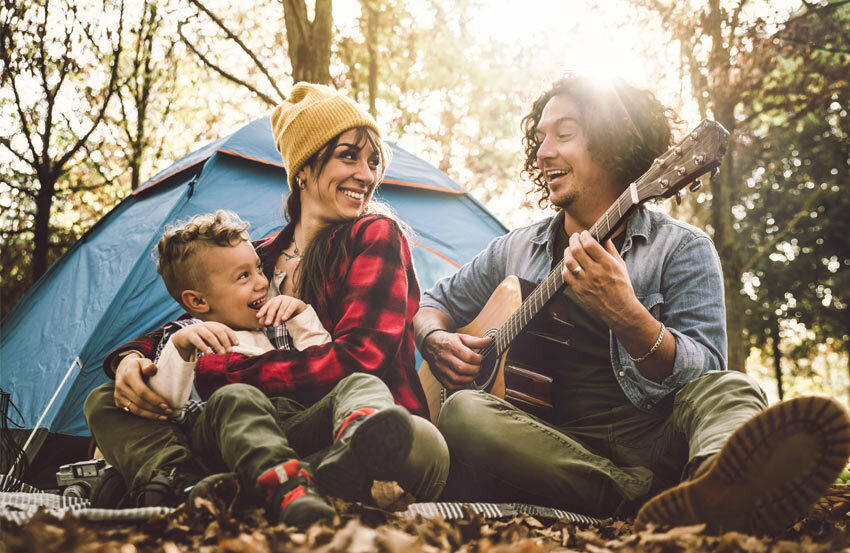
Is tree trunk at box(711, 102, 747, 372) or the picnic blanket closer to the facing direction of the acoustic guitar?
the picnic blanket

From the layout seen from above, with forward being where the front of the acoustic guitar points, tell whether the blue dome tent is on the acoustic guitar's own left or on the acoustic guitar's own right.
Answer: on the acoustic guitar's own right

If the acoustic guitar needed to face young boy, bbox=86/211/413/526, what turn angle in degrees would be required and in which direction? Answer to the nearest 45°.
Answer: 0° — it already faces them

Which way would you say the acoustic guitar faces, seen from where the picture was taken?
facing the viewer and to the left of the viewer

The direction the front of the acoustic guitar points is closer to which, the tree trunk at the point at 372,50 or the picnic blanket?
the picnic blanket

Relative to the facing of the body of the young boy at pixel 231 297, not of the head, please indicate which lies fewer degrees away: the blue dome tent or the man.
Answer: the man

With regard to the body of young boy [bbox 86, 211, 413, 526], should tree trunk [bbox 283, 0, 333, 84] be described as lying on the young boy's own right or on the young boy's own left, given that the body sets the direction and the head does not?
on the young boy's own left

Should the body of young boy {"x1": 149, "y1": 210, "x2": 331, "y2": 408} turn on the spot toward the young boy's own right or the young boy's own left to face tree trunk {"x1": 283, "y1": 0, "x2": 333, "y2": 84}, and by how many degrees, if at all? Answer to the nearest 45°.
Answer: approximately 135° to the young boy's own left

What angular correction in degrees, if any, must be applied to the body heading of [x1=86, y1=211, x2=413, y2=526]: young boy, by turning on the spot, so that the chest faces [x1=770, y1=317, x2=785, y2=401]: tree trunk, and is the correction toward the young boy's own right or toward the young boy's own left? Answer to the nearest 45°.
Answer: approximately 90° to the young boy's own left
